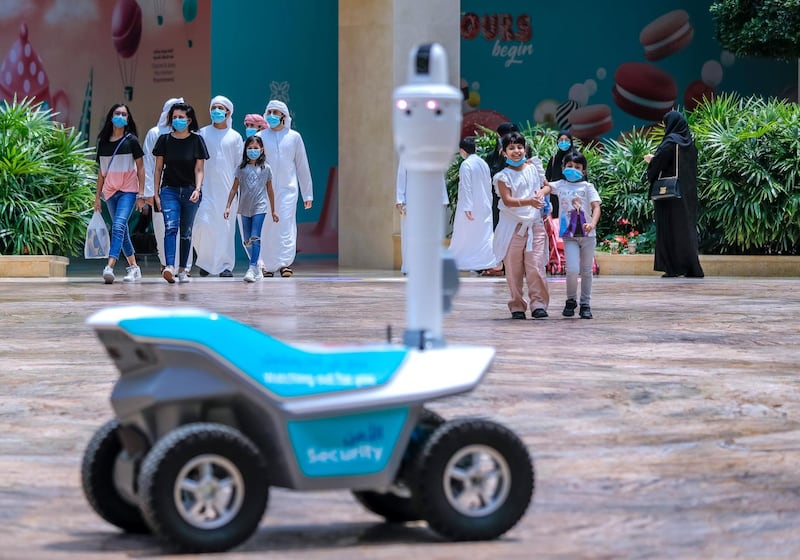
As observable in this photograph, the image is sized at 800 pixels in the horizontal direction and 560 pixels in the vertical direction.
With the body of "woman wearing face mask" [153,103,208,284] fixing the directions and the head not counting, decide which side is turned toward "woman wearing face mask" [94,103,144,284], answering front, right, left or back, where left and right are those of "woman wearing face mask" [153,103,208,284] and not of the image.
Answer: right

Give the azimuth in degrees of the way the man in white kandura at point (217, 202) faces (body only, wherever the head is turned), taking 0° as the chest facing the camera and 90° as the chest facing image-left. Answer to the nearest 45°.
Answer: approximately 0°

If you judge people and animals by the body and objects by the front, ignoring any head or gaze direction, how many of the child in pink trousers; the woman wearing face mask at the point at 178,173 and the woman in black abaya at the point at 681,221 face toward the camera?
2

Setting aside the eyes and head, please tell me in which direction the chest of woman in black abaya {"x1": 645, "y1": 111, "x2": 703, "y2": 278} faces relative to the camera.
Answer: to the viewer's left

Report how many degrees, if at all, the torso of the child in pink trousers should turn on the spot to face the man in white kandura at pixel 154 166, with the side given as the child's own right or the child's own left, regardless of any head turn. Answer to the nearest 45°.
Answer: approximately 135° to the child's own right

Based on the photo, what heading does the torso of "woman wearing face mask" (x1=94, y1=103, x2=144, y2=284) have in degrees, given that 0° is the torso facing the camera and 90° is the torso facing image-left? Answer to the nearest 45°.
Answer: approximately 0°
